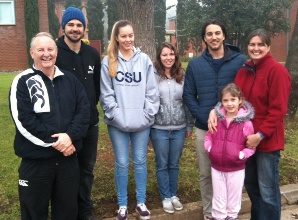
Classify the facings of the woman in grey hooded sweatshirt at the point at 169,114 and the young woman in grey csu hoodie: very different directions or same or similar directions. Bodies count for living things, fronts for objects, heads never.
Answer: same or similar directions

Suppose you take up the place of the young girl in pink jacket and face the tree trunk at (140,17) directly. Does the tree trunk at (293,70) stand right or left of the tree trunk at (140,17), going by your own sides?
right

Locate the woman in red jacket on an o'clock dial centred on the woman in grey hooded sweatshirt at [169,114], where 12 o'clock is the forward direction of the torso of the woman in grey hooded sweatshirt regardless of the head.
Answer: The woman in red jacket is roughly at 10 o'clock from the woman in grey hooded sweatshirt.

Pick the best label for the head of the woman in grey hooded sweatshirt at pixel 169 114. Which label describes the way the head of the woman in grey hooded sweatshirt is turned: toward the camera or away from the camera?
toward the camera

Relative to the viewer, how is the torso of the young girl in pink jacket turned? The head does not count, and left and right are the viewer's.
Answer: facing the viewer

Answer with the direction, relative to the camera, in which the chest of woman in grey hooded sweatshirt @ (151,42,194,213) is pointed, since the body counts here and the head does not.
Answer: toward the camera

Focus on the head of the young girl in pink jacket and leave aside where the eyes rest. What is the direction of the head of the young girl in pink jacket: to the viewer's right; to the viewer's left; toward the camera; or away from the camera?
toward the camera

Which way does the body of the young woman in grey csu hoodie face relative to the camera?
toward the camera

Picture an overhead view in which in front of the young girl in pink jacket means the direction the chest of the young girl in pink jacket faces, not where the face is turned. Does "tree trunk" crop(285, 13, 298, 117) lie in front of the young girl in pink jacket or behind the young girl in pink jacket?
behind

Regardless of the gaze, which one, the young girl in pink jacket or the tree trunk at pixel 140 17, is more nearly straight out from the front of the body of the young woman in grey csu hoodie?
the young girl in pink jacket

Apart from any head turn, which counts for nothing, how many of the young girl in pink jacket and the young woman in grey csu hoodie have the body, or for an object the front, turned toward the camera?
2

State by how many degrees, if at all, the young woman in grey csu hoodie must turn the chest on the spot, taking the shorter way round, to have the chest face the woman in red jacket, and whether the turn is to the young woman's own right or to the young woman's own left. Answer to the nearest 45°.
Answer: approximately 90° to the young woman's own left

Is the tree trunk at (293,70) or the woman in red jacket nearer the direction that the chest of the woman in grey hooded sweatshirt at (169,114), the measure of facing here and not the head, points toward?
the woman in red jacket

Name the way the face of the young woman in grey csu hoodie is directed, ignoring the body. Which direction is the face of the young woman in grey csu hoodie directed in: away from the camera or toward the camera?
toward the camera

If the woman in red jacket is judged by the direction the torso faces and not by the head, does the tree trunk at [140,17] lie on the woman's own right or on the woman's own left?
on the woman's own right

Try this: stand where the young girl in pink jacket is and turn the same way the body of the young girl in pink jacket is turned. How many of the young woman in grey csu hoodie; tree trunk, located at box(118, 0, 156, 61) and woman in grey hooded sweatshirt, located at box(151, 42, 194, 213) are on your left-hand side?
0

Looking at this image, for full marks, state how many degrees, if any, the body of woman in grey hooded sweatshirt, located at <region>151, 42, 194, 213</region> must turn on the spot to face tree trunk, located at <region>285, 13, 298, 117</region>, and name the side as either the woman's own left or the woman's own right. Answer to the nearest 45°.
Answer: approximately 135° to the woman's own left

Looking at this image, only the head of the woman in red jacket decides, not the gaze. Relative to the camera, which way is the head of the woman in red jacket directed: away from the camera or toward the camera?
toward the camera
